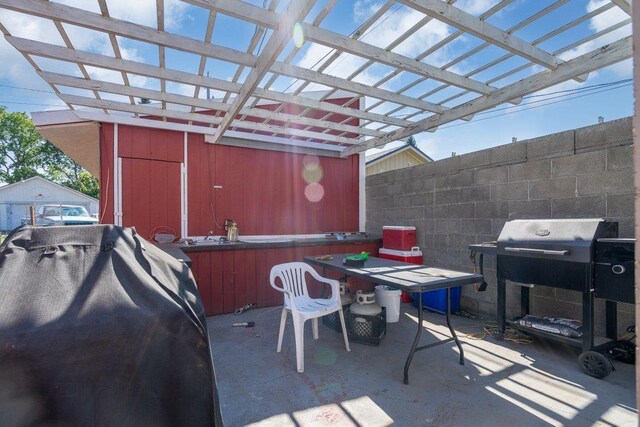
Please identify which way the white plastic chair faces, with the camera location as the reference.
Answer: facing the viewer and to the right of the viewer

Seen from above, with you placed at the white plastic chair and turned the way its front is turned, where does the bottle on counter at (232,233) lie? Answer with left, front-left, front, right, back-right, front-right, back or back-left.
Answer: back

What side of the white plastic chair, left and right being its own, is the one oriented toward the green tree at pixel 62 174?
back

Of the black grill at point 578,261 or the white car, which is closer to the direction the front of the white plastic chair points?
the black grill

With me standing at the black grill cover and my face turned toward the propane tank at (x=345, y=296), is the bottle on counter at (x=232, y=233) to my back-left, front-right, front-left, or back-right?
front-left

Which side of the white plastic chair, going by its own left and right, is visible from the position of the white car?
back

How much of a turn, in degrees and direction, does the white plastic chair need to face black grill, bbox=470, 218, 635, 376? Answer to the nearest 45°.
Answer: approximately 45° to its left

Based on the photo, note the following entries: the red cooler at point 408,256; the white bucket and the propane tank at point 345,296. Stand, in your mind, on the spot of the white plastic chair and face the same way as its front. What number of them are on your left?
3

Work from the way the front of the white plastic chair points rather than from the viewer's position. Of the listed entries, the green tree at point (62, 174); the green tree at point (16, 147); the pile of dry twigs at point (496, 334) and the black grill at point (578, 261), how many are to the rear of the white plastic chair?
2

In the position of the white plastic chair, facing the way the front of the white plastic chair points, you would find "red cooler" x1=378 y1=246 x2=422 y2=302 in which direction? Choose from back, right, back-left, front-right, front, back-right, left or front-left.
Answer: left

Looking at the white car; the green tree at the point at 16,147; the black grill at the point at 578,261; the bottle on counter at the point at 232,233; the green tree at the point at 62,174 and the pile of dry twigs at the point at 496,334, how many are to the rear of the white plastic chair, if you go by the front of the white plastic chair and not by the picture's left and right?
4

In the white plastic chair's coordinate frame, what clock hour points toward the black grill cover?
The black grill cover is roughly at 2 o'clock from the white plastic chair.

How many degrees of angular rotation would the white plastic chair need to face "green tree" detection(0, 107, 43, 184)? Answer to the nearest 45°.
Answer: approximately 180°

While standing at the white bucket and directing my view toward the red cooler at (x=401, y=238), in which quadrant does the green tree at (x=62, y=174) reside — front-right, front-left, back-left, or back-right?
front-left

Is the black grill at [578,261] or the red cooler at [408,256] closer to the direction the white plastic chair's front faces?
the black grill
